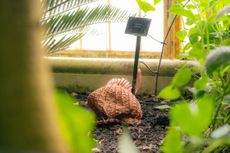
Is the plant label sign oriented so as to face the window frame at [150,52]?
no

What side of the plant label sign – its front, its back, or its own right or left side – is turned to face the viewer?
front

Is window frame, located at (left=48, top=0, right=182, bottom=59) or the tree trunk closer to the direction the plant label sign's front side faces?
the tree trunk

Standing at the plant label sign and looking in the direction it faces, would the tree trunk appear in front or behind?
in front
